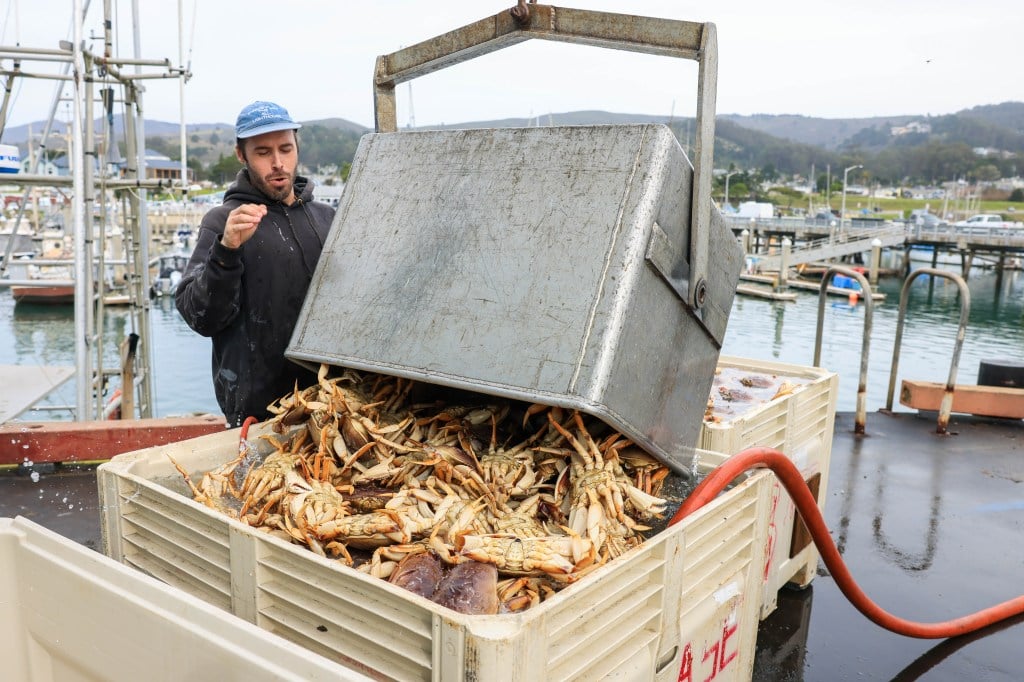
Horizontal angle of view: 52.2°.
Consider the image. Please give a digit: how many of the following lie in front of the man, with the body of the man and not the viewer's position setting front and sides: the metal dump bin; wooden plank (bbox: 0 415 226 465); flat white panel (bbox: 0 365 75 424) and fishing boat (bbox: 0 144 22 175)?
1

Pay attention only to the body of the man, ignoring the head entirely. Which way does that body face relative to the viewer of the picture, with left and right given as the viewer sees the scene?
facing the viewer and to the right of the viewer

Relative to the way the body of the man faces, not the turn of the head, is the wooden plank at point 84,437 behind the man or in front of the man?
behind

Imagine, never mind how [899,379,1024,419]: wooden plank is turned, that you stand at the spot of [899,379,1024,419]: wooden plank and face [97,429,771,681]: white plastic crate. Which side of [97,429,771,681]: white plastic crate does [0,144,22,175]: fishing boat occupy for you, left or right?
right

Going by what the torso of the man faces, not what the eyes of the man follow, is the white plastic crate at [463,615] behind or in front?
in front

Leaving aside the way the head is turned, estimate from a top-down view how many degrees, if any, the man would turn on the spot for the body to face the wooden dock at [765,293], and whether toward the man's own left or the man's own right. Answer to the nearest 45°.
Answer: approximately 90° to the man's own left

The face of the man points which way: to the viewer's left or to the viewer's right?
to the viewer's right

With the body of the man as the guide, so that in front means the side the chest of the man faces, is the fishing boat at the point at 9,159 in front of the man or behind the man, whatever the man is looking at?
behind

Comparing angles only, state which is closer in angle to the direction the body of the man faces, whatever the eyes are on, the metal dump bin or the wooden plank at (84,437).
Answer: the metal dump bin
